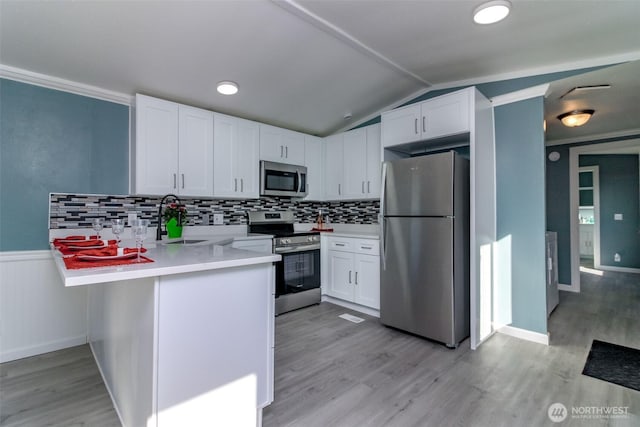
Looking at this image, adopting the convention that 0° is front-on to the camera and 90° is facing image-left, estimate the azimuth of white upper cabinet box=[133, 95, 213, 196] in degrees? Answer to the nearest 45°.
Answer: approximately 315°

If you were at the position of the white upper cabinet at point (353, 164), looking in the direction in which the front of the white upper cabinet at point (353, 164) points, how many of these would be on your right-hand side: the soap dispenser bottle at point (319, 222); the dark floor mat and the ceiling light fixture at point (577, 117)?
1

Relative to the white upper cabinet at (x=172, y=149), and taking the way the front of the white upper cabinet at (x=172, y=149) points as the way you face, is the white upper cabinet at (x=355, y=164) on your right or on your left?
on your left

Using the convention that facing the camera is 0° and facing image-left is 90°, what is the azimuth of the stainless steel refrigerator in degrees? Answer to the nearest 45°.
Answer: approximately 45°

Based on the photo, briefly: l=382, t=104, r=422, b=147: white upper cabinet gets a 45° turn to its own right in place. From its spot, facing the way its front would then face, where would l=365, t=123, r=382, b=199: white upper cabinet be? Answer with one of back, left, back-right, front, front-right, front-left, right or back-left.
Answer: front-right

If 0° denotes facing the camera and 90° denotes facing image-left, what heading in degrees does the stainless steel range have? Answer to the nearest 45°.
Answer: approximately 315°

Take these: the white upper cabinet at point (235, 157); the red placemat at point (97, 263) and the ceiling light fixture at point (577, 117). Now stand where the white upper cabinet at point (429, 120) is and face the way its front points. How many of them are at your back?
1

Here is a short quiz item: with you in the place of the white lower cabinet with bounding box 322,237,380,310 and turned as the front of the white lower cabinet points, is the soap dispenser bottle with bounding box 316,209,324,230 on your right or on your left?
on your right

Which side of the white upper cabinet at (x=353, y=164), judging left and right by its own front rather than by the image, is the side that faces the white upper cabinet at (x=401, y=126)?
left

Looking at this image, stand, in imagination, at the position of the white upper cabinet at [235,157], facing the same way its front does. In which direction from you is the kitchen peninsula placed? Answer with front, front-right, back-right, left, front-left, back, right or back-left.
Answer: front-right
